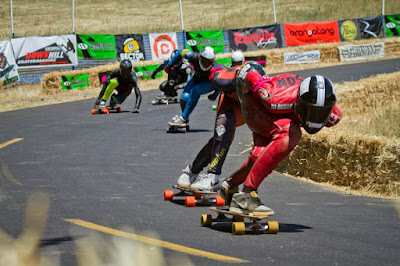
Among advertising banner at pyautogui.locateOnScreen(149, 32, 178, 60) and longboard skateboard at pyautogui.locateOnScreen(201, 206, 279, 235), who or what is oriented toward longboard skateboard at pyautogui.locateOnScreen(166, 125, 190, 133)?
the advertising banner

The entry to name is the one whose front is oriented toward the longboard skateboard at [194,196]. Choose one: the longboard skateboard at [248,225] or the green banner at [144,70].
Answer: the green banner

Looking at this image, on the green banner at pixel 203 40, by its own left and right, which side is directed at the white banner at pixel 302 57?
left

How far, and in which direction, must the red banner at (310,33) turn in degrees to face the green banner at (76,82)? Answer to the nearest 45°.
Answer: approximately 45° to its right

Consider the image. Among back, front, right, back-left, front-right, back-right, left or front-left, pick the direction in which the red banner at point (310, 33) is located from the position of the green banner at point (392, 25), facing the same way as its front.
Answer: front-right

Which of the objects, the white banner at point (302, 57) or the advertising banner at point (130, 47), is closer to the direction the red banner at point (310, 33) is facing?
the white banner

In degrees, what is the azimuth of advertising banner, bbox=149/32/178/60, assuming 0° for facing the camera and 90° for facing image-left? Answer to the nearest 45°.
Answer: approximately 0°

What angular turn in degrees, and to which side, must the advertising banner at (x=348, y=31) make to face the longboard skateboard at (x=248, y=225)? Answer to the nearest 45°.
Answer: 0° — it already faces it

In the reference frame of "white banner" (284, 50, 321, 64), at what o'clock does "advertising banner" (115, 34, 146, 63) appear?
The advertising banner is roughly at 2 o'clock from the white banner.

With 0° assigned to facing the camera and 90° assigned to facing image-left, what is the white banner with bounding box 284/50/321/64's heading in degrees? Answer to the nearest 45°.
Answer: approximately 0°

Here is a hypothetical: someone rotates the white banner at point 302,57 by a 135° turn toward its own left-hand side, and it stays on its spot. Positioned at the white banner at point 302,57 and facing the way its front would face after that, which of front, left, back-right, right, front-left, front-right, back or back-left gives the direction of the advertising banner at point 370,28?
front
